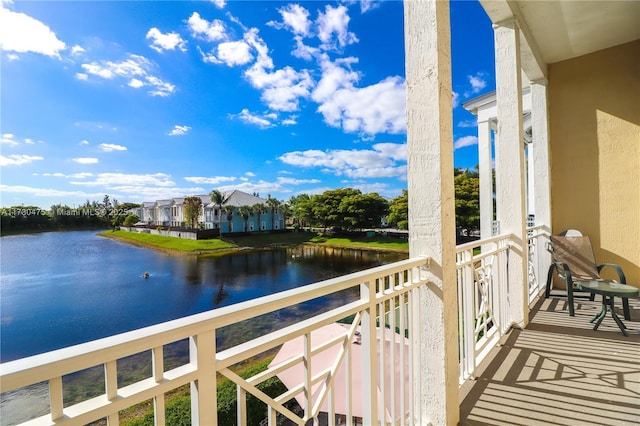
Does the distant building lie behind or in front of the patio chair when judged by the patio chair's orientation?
behind

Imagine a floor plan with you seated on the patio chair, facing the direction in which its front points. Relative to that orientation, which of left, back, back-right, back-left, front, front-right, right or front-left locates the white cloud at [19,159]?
back-right

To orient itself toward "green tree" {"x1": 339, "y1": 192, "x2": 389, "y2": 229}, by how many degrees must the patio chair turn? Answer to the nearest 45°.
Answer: approximately 180°

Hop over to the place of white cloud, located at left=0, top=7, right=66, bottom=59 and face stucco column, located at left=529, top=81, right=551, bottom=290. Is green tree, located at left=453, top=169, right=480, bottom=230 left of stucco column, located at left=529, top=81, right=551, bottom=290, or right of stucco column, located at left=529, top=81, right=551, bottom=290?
left

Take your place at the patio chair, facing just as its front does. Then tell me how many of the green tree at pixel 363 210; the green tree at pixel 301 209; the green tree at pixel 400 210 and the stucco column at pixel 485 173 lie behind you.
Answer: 4

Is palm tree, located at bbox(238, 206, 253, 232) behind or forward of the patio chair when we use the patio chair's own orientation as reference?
behind

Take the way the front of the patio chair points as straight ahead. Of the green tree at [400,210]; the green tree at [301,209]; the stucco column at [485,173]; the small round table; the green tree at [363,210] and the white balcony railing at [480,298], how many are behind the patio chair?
4

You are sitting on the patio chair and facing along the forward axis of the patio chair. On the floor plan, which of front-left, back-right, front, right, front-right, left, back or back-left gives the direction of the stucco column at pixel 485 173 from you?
back

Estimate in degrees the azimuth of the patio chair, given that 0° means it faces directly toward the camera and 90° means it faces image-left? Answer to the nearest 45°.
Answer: approximately 315°

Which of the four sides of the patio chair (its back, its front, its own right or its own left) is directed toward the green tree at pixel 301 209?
back

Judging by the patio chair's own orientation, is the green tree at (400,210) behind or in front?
behind

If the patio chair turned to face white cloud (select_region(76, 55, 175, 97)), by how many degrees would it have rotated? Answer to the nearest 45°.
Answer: approximately 135° to its right

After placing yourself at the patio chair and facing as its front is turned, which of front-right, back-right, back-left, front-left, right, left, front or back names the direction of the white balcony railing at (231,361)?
front-right

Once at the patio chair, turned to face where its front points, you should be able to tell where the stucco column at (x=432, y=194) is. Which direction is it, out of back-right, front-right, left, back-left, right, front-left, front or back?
front-right
